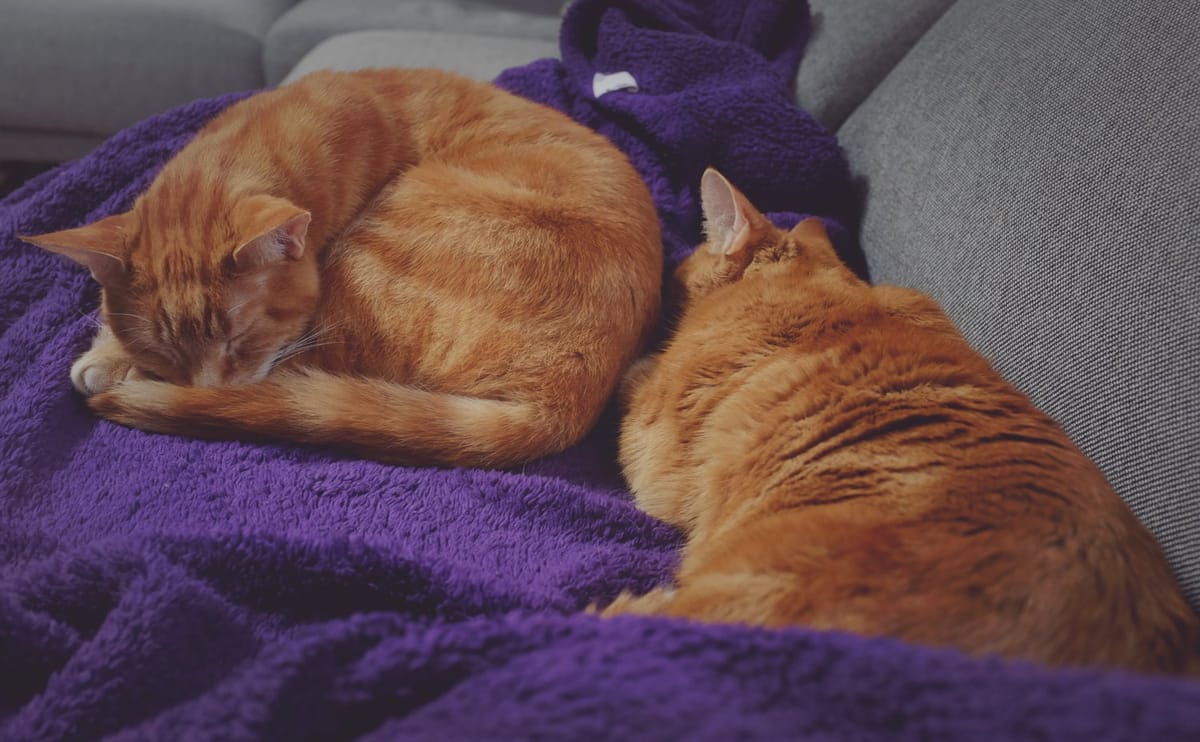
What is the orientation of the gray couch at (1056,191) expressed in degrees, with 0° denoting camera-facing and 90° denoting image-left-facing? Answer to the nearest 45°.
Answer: approximately 45°

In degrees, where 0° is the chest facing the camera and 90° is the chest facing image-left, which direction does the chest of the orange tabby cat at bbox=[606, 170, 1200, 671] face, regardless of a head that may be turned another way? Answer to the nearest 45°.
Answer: approximately 135°

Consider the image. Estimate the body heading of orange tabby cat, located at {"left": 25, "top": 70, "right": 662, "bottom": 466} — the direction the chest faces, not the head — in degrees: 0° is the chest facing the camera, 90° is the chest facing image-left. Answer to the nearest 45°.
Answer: approximately 45°
